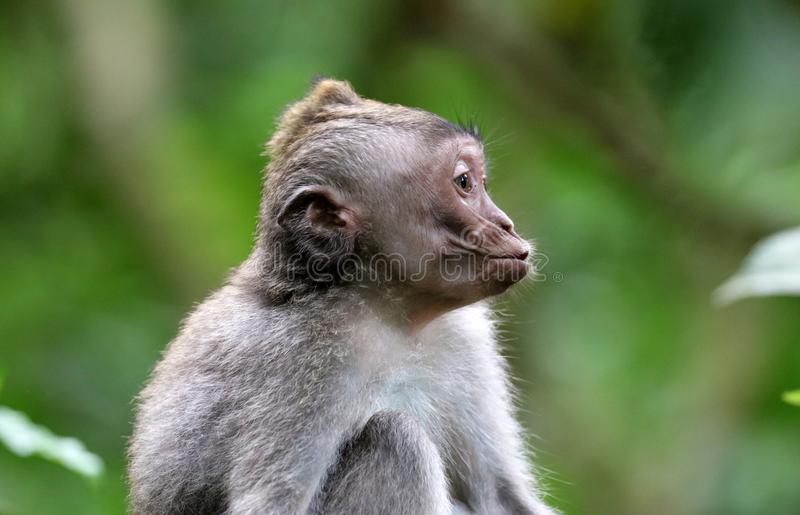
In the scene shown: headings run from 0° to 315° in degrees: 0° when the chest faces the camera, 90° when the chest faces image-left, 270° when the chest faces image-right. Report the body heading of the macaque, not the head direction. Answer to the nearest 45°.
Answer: approximately 315°
